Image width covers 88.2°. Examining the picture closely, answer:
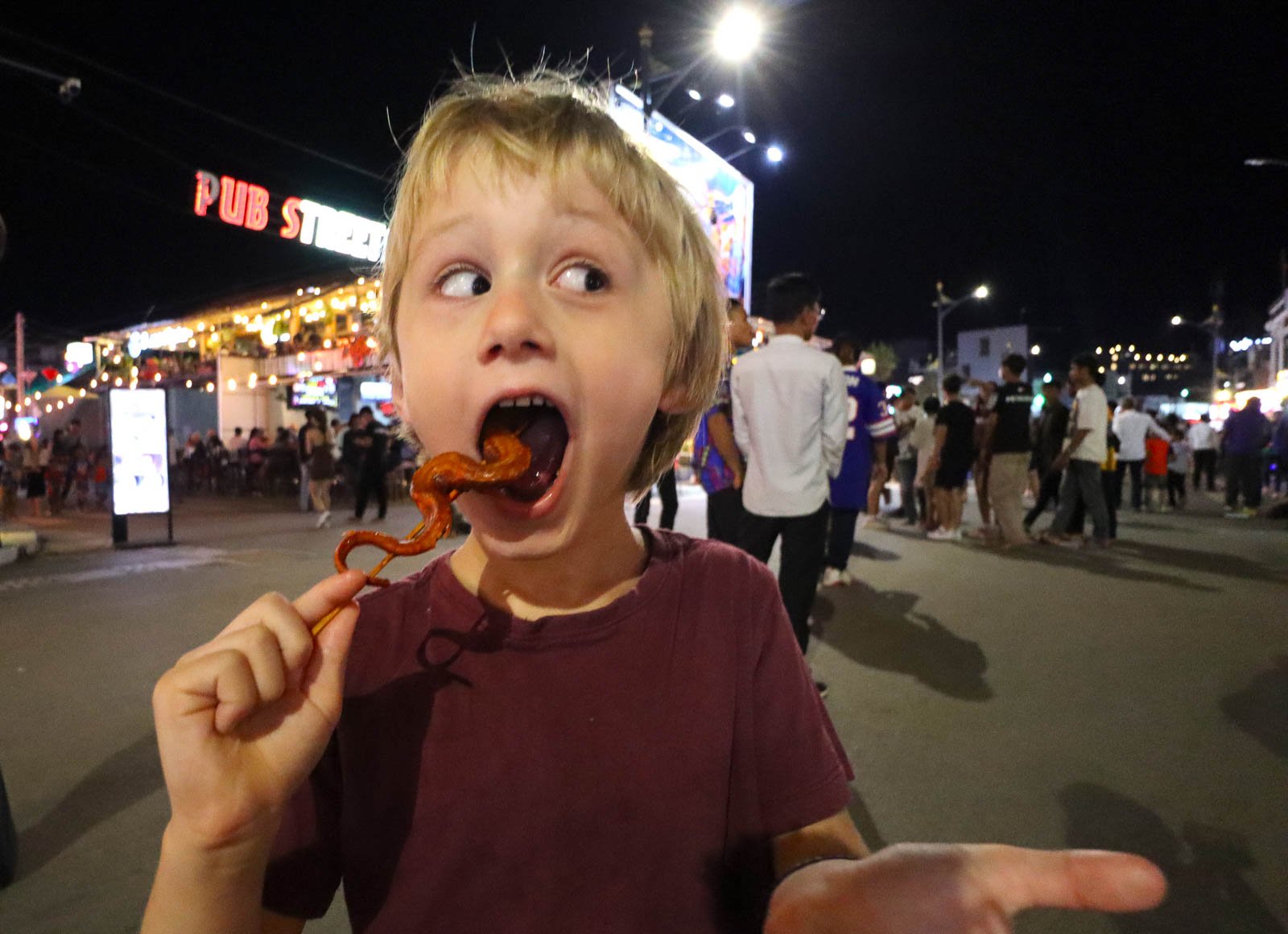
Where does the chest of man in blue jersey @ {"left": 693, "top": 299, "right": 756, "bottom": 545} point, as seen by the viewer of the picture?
to the viewer's right

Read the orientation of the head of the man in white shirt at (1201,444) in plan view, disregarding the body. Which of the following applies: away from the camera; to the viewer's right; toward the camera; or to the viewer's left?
away from the camera

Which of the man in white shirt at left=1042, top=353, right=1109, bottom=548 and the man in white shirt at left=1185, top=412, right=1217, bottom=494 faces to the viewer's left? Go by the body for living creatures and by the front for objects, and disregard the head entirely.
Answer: the man in white shirt at left=1042, top=353, right=1109, bottom=548

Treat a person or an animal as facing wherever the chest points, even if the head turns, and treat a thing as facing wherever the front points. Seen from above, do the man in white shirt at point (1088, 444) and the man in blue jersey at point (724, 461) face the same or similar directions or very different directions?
very different directions

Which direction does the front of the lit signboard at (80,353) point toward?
toward the camera

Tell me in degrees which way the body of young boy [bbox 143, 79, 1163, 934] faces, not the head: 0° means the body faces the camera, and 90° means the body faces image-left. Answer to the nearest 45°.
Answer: approximately 0°

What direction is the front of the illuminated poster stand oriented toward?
toward the camera

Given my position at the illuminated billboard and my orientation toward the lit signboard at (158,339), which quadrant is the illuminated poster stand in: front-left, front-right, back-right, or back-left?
front-left

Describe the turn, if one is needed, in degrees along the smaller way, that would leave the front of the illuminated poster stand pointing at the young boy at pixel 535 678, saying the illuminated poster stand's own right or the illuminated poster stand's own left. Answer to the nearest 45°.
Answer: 0° — it already faces them

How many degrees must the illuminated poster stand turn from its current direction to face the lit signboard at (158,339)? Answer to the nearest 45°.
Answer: approximately 180°
